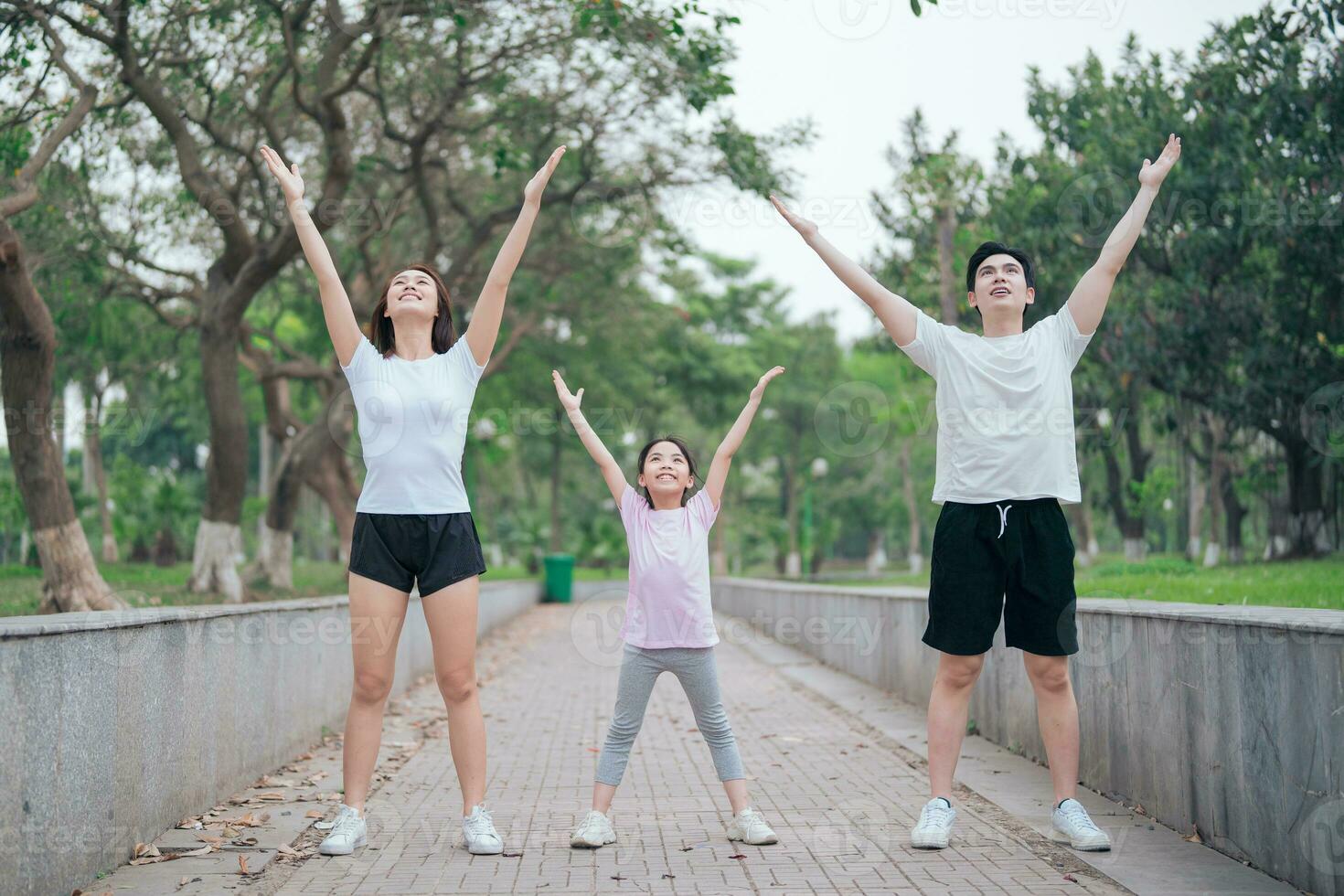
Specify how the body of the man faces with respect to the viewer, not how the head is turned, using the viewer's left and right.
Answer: facing the viewer

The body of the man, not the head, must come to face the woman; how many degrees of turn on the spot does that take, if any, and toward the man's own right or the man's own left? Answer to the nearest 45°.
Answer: approximately 90° to the man's own right

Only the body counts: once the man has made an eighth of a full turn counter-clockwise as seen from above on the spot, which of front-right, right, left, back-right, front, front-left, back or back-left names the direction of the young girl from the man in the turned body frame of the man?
back-right

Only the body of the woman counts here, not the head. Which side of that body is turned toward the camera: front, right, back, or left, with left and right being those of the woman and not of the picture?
front

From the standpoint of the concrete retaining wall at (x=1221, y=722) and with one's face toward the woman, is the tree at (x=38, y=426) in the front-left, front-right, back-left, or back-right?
front-right

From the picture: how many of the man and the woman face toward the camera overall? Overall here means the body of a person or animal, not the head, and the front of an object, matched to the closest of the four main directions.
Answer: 2

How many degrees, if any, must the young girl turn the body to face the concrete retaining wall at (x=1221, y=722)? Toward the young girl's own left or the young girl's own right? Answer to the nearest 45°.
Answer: approximately 90° to the young girl's own left

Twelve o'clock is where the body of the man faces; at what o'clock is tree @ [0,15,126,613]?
The tree is roughly at 4 o'clock from the man.

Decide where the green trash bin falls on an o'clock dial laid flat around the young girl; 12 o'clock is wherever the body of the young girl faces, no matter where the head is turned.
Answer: The green trash bin is roughly at 6 o'clock from the young girl.

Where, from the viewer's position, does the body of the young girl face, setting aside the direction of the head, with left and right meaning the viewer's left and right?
facing the viewer

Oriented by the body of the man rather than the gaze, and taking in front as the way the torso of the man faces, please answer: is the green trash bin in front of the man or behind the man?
behind

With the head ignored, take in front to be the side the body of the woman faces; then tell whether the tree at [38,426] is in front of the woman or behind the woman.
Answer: behind

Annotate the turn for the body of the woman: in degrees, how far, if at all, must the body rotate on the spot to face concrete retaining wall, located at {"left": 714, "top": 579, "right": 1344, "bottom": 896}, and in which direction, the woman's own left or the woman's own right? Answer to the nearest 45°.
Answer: approximately 90° to the woman's own left
